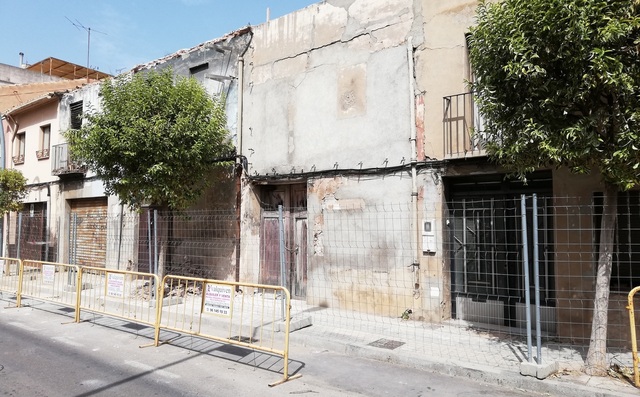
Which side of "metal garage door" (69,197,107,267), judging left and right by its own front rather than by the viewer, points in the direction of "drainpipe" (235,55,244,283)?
left

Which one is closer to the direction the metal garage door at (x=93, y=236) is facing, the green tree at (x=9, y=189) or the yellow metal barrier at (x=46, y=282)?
the yellow metal barrier

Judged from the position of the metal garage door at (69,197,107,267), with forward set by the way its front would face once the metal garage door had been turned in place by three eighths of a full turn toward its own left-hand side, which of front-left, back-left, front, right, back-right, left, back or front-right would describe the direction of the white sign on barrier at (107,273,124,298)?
right

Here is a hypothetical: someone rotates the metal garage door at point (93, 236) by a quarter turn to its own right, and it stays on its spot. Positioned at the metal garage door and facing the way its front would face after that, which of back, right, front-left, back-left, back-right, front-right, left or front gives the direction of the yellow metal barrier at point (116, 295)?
back-left

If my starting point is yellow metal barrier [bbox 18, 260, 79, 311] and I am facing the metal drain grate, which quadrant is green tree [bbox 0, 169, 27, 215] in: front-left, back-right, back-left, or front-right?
back-left

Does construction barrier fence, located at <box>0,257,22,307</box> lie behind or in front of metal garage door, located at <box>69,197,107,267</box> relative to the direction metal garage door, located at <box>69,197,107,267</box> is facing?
in front

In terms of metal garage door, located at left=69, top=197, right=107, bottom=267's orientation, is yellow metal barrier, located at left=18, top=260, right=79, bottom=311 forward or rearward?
forward

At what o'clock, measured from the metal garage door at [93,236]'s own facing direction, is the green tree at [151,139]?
The green tree is roughly at 10 o'clock from the metal garage door.

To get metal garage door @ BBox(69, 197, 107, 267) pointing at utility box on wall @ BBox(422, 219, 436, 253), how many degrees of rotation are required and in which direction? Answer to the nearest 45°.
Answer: approximately 90° to its left

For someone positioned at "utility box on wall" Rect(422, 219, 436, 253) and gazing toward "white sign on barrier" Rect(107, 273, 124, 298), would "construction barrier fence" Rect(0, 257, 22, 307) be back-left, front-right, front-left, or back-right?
front-right

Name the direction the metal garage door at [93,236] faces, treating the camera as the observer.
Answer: facing the viewer and to the left of the viewer

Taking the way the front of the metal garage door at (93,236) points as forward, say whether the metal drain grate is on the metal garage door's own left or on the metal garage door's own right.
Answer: on the metal garage door's own left

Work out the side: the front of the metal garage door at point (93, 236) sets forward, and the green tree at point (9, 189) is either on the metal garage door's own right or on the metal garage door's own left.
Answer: on the metal garage door's own right
